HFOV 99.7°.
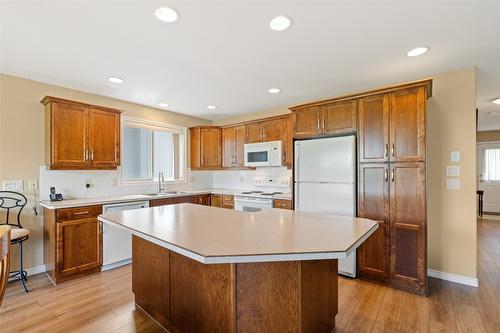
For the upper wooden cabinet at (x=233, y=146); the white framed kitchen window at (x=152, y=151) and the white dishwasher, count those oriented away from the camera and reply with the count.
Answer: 0

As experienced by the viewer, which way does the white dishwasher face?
facing the viewer and to the right of the viewer

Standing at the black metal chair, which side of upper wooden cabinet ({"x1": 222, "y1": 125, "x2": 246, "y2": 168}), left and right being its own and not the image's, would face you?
front

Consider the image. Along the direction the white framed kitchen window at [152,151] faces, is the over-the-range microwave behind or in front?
in front

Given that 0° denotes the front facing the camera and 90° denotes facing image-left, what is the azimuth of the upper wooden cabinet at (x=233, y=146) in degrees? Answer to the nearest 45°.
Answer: approximately 45°

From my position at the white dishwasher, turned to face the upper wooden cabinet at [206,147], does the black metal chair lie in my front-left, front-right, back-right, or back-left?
back-left

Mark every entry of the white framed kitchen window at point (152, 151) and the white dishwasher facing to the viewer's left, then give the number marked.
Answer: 0

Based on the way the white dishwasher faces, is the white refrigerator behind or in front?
in front
